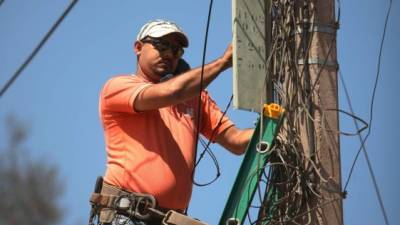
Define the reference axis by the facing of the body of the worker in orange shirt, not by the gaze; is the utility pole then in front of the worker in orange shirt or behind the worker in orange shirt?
in front

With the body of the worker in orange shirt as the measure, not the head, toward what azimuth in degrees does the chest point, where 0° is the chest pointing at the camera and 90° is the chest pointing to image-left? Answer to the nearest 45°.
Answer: approximately 315°
